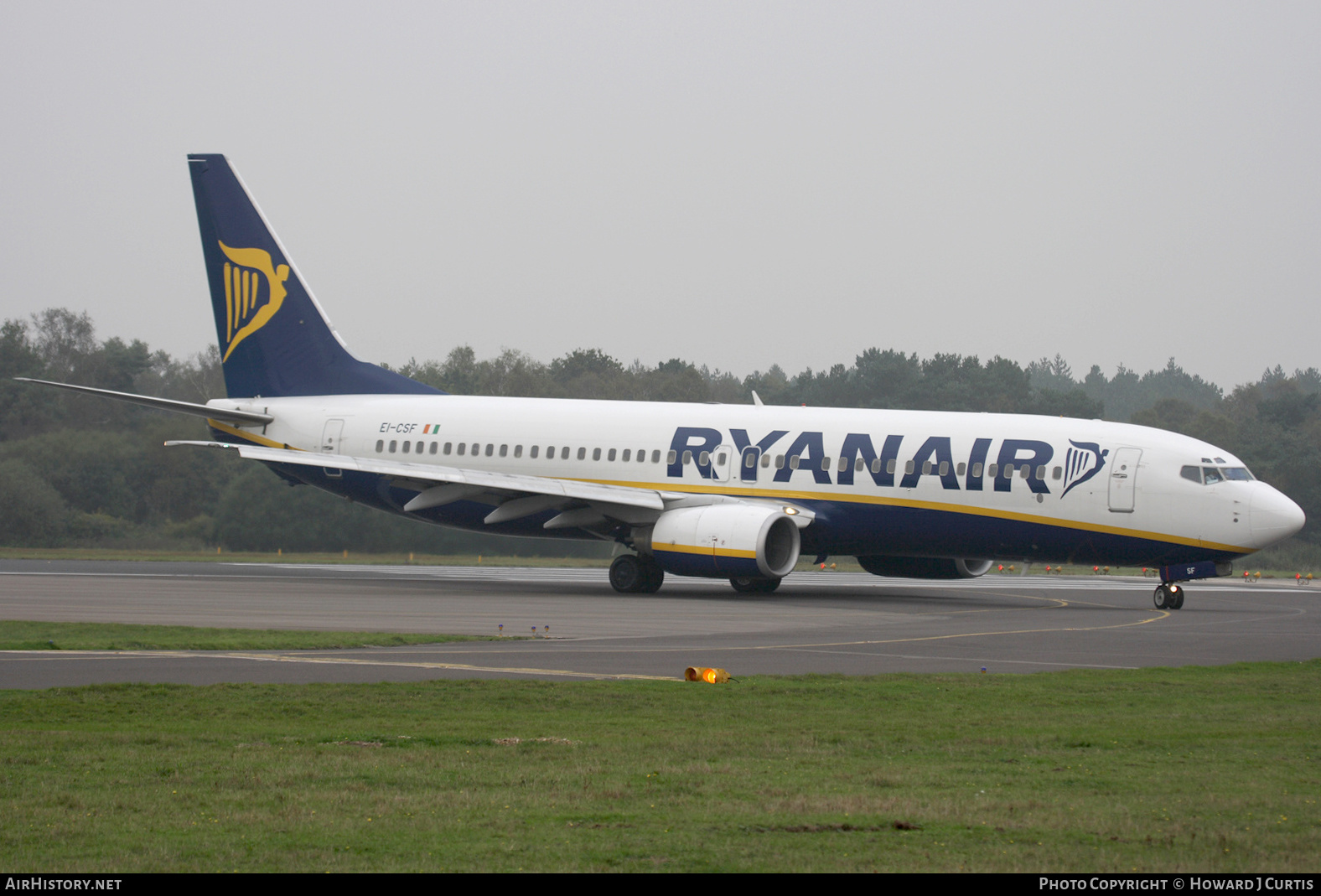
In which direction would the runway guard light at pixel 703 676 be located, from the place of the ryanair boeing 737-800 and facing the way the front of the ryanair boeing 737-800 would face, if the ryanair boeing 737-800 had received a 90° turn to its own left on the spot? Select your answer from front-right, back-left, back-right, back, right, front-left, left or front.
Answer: back-right

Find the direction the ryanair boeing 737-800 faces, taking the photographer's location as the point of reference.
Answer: facing the viewer and to the right of the viewer
